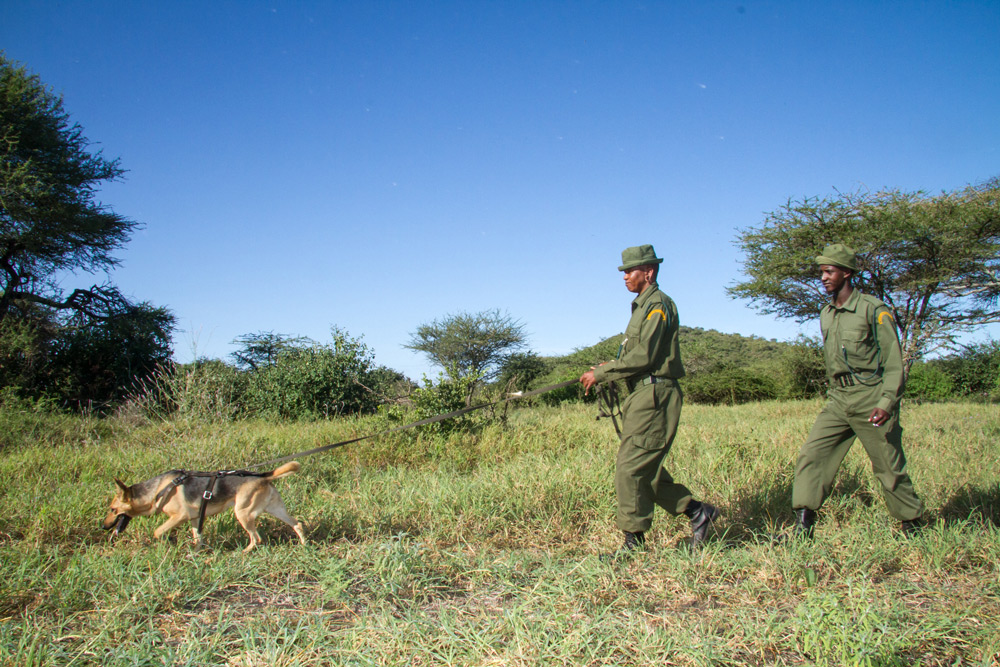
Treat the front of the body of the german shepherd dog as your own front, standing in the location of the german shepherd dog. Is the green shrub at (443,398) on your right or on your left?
on your right

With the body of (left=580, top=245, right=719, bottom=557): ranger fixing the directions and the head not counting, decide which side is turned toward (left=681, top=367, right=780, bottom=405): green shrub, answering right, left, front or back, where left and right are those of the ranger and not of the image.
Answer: right

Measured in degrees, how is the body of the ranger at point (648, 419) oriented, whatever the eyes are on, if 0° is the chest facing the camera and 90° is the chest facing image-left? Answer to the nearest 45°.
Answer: approximately 90°

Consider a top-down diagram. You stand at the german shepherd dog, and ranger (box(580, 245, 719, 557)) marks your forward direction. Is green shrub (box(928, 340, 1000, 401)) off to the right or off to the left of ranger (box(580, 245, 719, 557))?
left

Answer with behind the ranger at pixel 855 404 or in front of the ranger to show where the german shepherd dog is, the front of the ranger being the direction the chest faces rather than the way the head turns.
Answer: in front

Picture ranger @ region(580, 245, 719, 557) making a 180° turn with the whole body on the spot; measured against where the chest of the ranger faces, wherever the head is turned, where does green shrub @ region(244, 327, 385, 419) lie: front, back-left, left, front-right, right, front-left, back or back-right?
back-left

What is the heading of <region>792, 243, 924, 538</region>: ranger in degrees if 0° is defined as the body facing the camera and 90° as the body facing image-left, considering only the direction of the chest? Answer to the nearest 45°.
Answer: approximately 45°

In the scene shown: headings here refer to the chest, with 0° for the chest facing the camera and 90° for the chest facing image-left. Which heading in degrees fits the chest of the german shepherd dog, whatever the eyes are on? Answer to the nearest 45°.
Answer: approximately 90°

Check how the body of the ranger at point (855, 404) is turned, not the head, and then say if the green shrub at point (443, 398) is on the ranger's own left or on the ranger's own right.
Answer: on the ranger's own right

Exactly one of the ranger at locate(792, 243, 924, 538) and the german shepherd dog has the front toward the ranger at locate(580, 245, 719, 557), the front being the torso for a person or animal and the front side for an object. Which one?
the ranger at locate(792, 243, 924, 538)

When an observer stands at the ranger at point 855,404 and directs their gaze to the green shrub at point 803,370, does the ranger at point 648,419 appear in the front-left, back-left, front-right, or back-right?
back-left

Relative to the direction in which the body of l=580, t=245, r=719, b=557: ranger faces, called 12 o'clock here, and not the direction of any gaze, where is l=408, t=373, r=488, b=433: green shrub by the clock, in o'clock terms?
The green shrub is roughly at 2 o'clock from the ranger.
